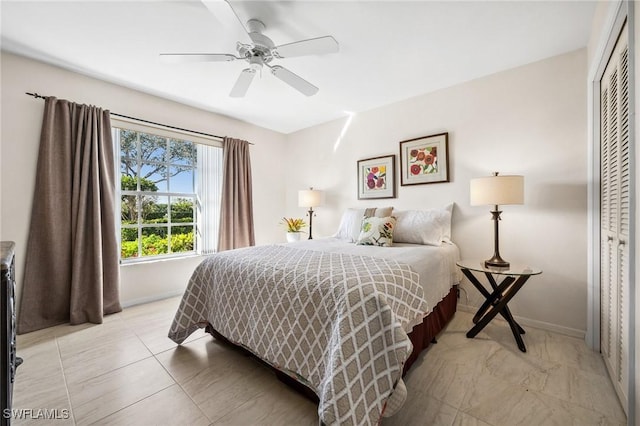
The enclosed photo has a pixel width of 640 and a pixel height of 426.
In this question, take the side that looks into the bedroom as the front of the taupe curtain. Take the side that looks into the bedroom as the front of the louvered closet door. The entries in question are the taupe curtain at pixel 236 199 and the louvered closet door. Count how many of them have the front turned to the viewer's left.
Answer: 1

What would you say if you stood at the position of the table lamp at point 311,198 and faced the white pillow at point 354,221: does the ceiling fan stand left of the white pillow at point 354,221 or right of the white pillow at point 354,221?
right

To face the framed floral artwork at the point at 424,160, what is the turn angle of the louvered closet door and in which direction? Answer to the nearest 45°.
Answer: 0° — it already faces it

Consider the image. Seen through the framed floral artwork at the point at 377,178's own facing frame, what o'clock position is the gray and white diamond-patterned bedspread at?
The gray and white diamond-patterned bedspread is roughly at 11 o'clock from the framed floral artwork.

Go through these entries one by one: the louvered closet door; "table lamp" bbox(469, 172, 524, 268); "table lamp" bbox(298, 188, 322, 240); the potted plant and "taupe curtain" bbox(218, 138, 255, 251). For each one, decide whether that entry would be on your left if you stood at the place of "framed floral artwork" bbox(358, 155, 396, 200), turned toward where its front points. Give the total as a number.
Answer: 2

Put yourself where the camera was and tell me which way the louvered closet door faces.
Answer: facing to the left of the viewer

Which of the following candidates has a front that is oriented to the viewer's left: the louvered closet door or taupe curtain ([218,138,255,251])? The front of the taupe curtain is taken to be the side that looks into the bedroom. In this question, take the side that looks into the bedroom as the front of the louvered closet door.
the louvered closet door

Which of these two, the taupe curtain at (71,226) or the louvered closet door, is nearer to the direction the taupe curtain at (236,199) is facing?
the louvered closet door

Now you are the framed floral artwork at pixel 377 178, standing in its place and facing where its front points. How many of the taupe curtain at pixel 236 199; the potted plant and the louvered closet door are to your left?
1

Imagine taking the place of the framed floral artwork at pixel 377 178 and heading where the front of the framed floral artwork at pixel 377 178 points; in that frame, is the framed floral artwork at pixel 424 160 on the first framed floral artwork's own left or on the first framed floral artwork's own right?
on the first framed floral artwork's own left

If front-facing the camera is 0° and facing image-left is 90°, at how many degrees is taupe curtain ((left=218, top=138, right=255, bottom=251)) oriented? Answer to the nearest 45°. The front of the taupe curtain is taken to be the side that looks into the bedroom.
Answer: approximately 315°
